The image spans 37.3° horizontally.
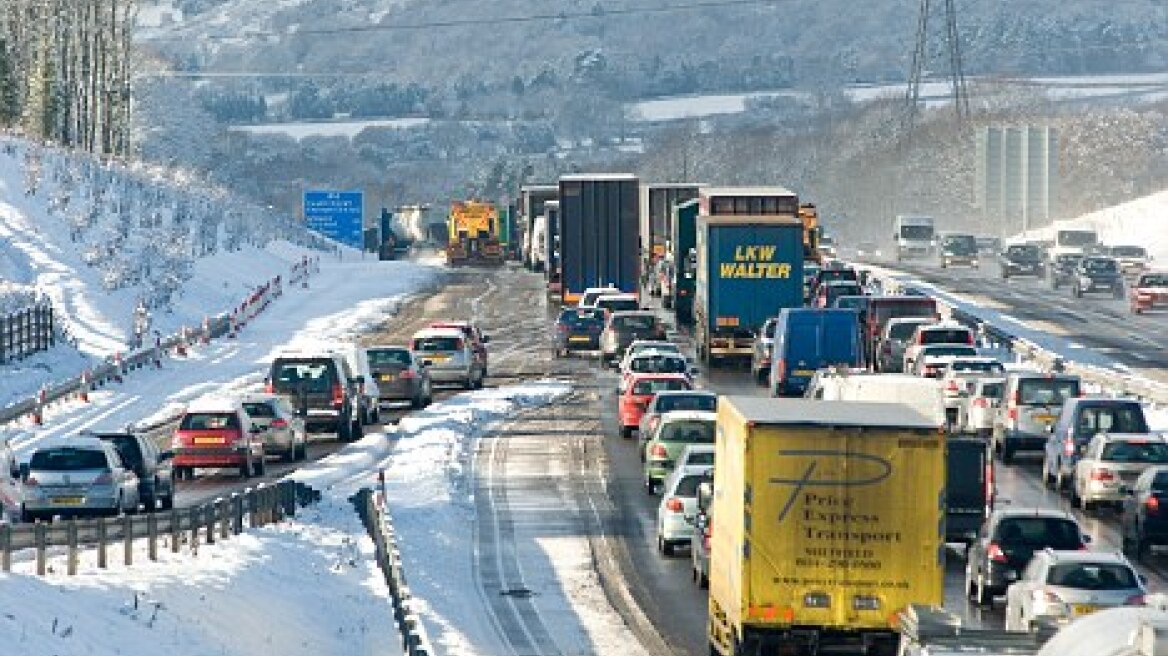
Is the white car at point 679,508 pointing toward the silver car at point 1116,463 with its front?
no

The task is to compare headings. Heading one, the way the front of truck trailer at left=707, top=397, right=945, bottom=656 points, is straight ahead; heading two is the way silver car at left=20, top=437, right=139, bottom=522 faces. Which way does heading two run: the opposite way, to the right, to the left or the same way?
the same way

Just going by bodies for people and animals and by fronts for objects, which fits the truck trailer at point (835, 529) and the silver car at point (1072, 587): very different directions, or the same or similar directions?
same or similar directions

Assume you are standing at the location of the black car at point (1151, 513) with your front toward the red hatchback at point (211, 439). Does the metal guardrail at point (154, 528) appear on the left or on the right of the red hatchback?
left

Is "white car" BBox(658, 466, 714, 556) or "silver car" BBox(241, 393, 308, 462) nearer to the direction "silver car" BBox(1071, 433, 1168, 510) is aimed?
the silver car

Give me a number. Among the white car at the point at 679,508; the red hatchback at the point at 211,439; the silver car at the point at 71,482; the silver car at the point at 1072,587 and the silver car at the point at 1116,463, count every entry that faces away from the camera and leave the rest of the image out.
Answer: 5

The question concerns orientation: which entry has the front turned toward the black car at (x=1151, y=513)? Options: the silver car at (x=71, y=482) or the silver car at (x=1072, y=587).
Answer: the silver car at (x=1072, y=587)

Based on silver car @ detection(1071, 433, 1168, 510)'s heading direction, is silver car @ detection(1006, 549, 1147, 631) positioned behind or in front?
behind

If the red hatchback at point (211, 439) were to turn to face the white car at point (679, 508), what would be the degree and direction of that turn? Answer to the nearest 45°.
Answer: approximately 135° to its right

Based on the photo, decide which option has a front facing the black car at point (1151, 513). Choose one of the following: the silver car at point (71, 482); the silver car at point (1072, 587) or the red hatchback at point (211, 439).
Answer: the silver car at point (1072, 587)

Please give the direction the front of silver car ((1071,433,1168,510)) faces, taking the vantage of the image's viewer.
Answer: facing away from the viewer

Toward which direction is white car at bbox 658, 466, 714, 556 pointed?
away from the camera

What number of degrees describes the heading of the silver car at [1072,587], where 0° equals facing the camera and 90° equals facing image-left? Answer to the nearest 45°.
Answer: approximately 180°

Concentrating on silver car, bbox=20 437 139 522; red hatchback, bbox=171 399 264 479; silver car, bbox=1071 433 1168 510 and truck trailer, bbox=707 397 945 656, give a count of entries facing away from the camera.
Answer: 4

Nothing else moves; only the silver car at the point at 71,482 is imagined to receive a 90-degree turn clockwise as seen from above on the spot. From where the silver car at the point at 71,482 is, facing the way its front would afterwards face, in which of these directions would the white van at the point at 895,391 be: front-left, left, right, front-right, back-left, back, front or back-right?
front

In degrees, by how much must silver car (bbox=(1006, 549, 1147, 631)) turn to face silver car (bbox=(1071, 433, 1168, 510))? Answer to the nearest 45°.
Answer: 0° — it already faces it
